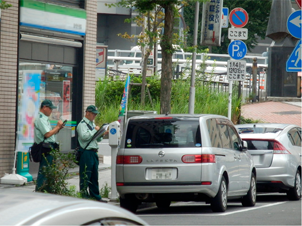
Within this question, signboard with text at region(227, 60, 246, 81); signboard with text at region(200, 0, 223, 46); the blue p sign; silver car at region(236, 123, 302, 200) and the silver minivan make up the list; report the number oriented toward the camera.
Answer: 3

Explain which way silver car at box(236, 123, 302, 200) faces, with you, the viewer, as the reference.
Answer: facing away from the viewer and to the right of the viewer

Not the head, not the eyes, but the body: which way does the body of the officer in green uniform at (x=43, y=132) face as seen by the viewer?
to the viewer's right

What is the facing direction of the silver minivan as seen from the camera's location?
facing away from the viewer and to the right of the viewer

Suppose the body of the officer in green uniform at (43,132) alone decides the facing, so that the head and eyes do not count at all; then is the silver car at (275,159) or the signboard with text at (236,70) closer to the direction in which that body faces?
the silver car

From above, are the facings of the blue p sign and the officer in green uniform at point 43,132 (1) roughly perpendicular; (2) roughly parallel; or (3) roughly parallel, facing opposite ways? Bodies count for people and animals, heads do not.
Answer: roughly perpendicular

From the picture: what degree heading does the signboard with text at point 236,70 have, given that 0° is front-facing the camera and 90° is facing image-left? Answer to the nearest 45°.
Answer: approximately 0°
